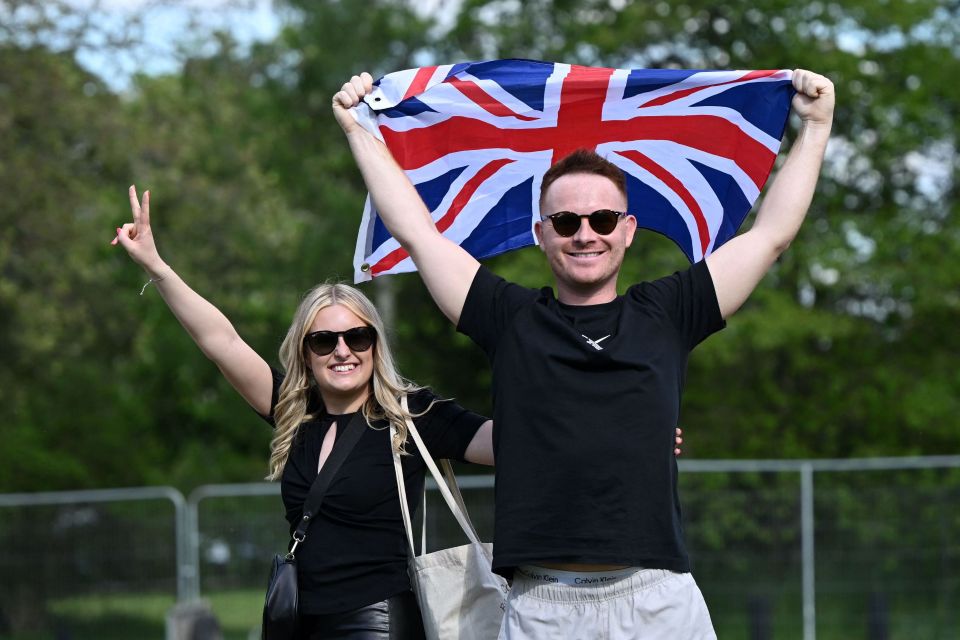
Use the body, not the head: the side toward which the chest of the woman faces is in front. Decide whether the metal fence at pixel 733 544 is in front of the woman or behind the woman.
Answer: behind

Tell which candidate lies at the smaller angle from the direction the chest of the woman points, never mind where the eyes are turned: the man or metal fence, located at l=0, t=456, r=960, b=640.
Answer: the man

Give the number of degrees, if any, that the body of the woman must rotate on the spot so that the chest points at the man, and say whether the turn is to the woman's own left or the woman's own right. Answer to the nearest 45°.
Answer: approximately 45° to the woman's own left

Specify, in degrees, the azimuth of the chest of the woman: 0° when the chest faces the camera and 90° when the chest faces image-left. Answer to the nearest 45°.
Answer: approximately 0°

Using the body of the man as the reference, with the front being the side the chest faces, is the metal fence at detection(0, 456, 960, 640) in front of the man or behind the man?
behind
